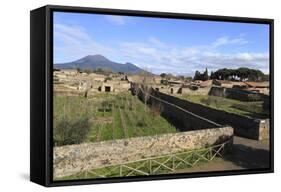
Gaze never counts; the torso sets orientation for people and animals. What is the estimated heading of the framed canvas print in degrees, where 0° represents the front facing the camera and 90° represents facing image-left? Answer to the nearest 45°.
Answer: approximately 315°
